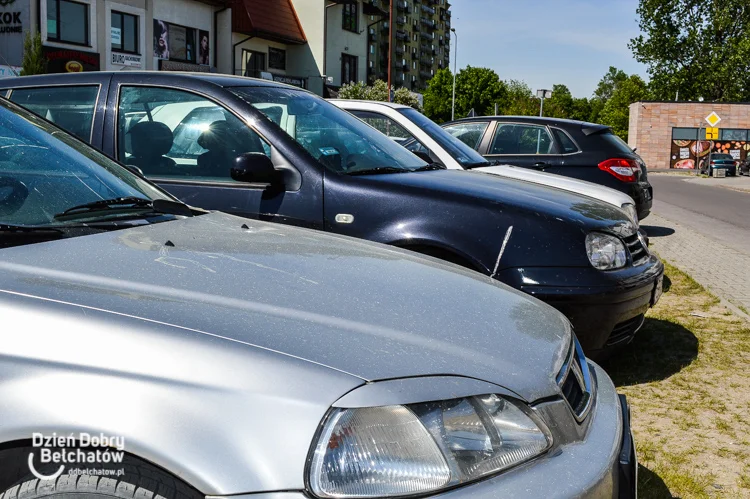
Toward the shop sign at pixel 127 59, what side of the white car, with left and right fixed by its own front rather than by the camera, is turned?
back

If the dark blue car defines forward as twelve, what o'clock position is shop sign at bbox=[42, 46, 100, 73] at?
The shop sign is roughly at 7 o'clock from the dark blue car.

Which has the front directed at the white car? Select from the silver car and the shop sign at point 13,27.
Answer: the shop sign

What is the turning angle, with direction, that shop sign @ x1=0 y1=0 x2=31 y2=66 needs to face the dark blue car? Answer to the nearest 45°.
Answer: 0° — it already faces it

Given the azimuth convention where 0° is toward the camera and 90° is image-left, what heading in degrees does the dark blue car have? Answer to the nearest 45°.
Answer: approximately 315°

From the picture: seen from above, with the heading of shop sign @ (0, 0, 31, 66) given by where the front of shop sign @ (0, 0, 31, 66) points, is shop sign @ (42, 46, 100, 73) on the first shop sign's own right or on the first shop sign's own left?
on the first shop sign's own left

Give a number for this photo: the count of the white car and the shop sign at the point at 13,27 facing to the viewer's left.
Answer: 0

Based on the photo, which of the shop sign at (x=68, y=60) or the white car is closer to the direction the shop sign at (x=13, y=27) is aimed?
the white car

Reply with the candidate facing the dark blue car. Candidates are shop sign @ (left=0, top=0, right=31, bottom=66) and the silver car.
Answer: the shop sign

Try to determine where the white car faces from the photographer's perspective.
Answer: facing the viewer and to the right of the viewer
